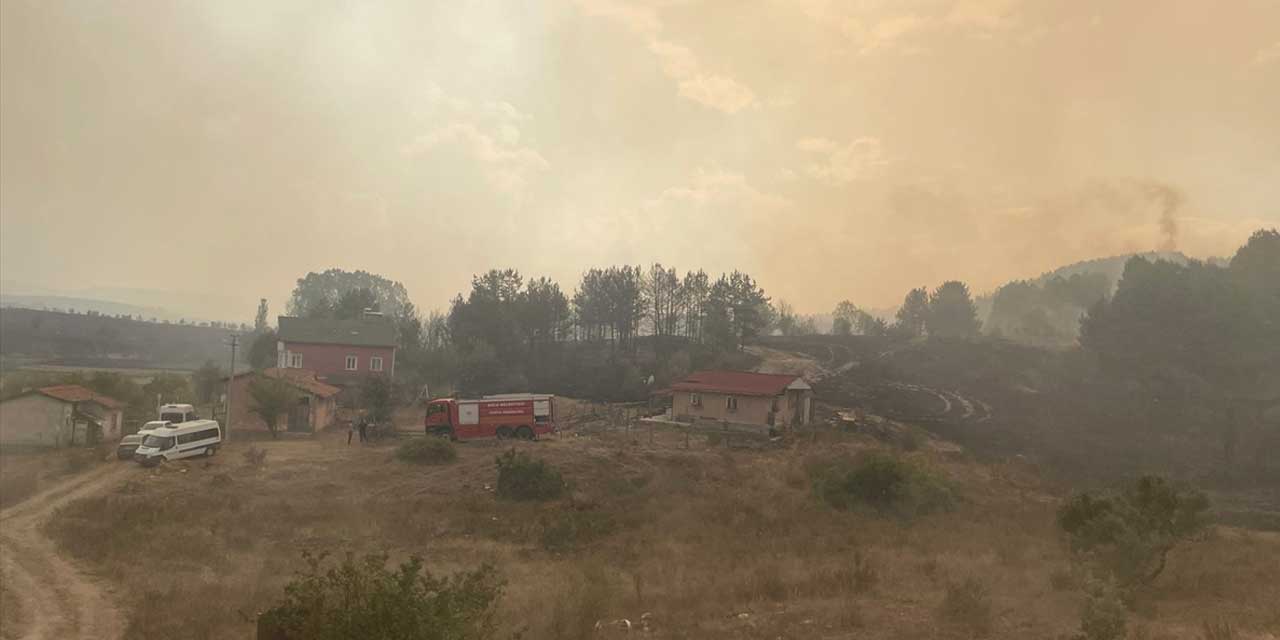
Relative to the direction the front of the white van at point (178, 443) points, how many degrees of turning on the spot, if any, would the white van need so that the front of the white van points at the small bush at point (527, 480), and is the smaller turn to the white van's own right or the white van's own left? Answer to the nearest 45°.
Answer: approximately 90° to the white van's own left

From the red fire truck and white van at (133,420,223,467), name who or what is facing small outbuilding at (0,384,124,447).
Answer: the red fire truck

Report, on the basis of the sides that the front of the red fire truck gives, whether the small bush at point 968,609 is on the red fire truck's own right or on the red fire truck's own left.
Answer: on the red fire truck's own left

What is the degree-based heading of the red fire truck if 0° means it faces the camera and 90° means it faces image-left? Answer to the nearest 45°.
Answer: approximately 90°

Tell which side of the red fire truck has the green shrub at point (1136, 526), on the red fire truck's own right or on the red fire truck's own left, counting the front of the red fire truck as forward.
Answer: on the red fire truck's own left

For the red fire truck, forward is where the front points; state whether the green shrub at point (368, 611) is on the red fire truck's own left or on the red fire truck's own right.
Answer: on the red fire truck's own left

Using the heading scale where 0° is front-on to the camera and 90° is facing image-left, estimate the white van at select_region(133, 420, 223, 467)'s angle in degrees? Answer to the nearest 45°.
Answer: approximately 45°
